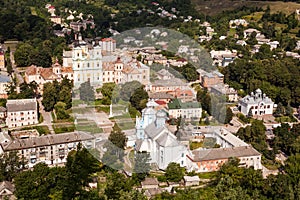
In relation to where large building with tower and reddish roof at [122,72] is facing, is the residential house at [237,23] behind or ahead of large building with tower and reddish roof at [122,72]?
behind

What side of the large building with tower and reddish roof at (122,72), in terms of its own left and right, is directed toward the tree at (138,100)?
front

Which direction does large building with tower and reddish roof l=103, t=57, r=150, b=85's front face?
toward the camera

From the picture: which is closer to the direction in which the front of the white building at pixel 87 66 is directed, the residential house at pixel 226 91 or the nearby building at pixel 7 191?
the nearby building

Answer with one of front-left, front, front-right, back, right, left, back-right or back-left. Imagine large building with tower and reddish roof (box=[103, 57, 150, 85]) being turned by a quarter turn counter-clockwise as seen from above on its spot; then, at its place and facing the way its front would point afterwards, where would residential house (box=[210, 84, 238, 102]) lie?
front

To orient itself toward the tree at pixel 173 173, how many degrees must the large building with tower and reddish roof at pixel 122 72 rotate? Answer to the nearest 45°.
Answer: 0° — it already faces it

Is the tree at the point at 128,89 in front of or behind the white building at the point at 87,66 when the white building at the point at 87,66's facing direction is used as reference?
in front

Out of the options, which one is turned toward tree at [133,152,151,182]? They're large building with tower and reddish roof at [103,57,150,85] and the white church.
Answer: the large building with tower and reddish roof

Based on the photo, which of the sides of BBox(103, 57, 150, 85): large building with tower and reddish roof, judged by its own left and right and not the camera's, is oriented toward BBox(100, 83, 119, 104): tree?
front

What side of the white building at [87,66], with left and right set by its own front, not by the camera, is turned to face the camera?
front

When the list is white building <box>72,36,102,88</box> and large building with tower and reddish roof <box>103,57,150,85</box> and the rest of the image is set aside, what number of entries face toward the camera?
2

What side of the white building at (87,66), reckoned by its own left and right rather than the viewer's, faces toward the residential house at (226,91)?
left

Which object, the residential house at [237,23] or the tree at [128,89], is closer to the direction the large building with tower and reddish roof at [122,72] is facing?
the tree
